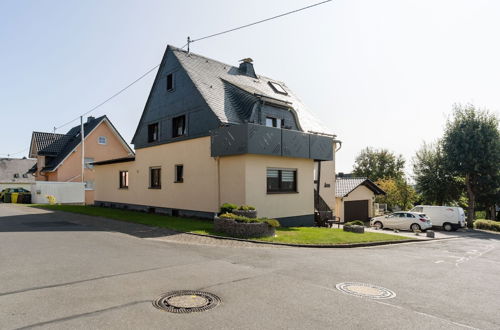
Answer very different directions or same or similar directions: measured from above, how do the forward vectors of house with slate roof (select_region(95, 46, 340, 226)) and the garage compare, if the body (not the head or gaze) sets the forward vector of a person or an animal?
same or similar directions

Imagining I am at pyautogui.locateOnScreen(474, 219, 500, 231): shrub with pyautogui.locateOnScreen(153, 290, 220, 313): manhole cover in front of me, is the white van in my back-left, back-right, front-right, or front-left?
front-right

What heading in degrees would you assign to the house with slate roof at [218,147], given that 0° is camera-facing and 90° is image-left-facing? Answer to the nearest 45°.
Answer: approximately 315°

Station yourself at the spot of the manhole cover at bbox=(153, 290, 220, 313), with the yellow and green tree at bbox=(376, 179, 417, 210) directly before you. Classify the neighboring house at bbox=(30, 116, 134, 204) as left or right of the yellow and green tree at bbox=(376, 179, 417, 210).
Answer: left

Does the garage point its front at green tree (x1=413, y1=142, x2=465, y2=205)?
no

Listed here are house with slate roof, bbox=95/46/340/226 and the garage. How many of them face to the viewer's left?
0

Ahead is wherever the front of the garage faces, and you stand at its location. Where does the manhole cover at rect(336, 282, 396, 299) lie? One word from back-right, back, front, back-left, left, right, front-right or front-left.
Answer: front-right

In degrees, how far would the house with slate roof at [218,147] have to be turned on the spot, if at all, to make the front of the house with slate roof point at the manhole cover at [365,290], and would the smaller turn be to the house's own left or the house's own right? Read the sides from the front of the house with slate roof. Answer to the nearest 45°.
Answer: approximately 45° to the house's own right

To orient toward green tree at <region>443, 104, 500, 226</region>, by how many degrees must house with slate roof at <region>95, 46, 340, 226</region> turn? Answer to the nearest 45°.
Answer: approximately 90° to its left

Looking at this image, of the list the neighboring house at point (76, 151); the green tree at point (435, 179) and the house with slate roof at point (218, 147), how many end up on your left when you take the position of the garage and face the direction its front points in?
1

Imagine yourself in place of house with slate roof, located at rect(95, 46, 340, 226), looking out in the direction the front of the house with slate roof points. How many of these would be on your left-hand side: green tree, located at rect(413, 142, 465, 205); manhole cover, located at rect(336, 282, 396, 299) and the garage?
2

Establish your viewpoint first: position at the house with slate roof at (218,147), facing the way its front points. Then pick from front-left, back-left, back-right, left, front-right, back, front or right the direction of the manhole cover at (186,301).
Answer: front-right

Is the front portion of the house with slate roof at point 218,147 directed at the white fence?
no

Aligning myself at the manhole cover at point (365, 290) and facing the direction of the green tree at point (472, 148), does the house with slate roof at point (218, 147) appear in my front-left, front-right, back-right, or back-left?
front-left

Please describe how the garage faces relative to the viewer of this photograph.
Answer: facing the viewer and to the right of the viewer
